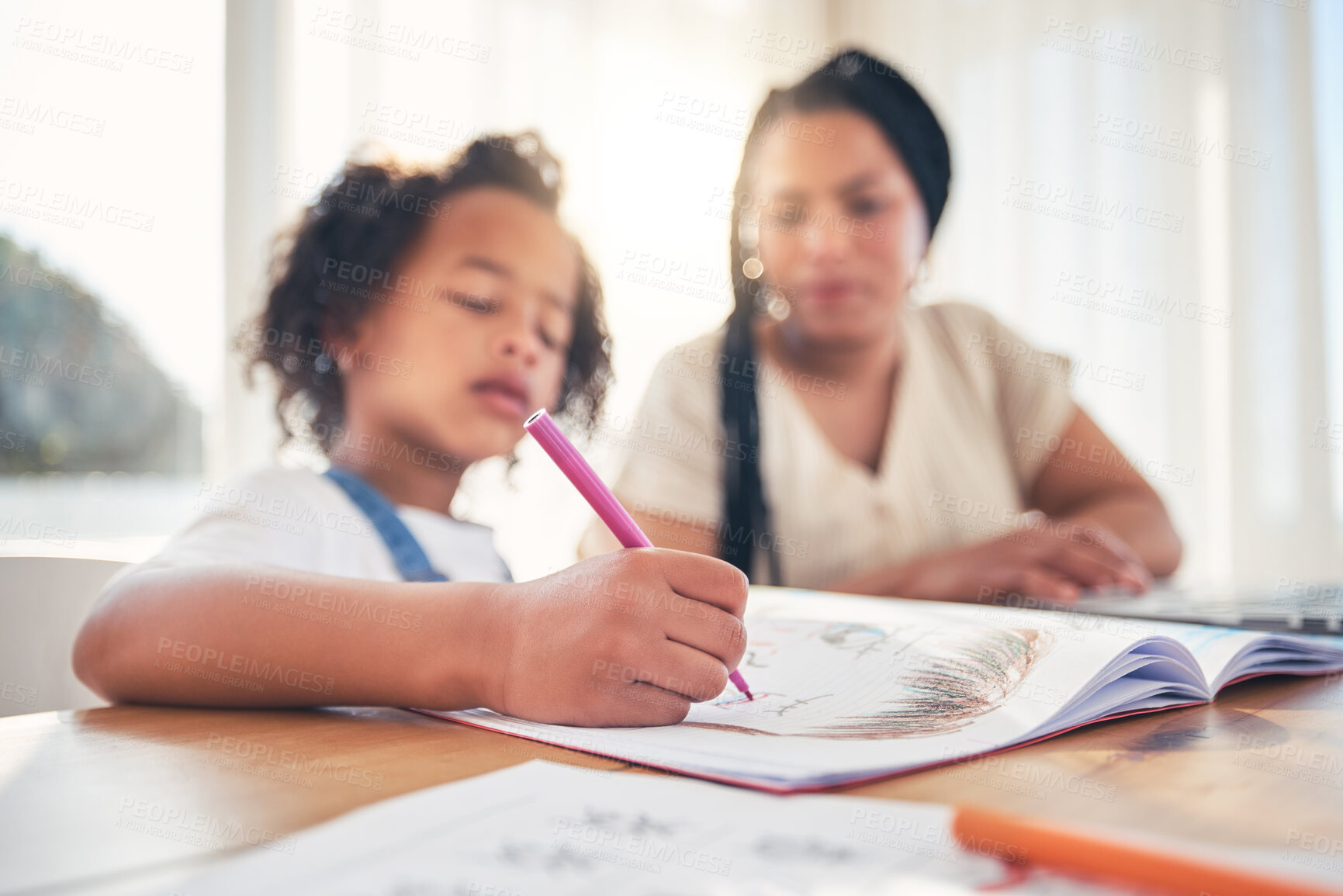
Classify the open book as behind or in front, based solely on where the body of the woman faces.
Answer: in front

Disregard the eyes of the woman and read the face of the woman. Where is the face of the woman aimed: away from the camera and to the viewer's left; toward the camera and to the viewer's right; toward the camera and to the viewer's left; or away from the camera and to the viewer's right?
toward the camera and to the viewer's left

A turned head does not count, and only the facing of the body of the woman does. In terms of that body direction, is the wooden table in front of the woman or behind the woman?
in front

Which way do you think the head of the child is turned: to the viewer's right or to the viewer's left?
to the viewer's right

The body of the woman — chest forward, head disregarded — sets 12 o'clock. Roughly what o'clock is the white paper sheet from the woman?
The white paper sheet is roughly at 12 o'clock from the woman.

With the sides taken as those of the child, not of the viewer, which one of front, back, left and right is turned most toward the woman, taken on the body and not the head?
left

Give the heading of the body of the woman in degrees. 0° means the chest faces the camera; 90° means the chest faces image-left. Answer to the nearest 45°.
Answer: approximately 0°

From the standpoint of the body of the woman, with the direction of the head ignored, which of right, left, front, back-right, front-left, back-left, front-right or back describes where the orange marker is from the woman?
front

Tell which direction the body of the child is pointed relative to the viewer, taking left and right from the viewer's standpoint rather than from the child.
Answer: facing the viewer and to the right of the viewer

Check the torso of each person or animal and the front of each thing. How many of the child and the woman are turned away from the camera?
0
